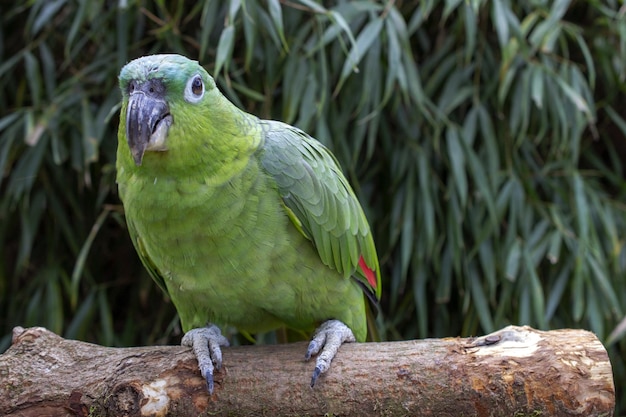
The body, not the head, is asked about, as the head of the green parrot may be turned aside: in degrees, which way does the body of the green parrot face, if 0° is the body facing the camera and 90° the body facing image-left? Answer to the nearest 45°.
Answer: approximately 45°
